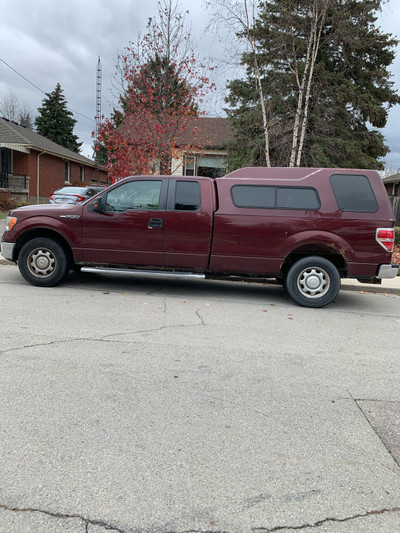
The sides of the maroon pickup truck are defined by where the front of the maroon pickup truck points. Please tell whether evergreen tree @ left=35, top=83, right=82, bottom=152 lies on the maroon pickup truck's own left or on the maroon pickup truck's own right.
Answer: on the maroon pickup truck's own right

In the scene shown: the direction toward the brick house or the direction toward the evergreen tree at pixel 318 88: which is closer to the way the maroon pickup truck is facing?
the brick house

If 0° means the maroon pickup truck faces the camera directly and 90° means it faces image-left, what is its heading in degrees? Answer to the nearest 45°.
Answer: approximately 90°

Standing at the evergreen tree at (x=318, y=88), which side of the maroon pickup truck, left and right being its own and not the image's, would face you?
right

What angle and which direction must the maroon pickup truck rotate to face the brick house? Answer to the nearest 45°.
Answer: approximately 45° to its right

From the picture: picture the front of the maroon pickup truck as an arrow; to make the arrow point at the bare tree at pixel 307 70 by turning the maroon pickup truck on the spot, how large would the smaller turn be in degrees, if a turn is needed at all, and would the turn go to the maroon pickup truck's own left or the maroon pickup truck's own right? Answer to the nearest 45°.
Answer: approximately 90° to the maroon pickup truck's own right

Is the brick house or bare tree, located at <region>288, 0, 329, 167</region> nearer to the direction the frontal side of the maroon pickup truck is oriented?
the brick house
